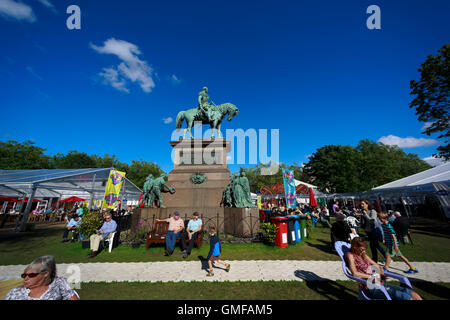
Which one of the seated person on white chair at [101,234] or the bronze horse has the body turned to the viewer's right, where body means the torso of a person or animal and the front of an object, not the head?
the bronze horse

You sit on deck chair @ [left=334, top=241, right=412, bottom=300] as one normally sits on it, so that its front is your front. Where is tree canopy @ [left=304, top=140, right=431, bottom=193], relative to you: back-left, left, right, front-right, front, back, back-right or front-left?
back-left

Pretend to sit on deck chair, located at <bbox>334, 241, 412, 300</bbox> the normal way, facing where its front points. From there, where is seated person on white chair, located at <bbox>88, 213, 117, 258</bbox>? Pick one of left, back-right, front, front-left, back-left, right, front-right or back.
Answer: back-right

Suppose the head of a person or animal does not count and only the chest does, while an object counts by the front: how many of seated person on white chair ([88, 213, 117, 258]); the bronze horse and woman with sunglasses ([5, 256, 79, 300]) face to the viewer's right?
1

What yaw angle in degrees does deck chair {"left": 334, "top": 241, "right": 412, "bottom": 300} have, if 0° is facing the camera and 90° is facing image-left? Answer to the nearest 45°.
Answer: approximately 315°

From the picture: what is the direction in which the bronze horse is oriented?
to the viewer's right

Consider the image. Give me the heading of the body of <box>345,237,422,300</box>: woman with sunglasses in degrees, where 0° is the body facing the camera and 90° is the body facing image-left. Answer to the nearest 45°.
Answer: approximately 315°

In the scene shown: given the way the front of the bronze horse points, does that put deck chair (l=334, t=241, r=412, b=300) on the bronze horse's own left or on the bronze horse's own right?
on the bronze horse's own right

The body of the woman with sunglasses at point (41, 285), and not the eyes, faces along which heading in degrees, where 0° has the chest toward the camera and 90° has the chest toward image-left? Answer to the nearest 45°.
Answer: approximately 45°
